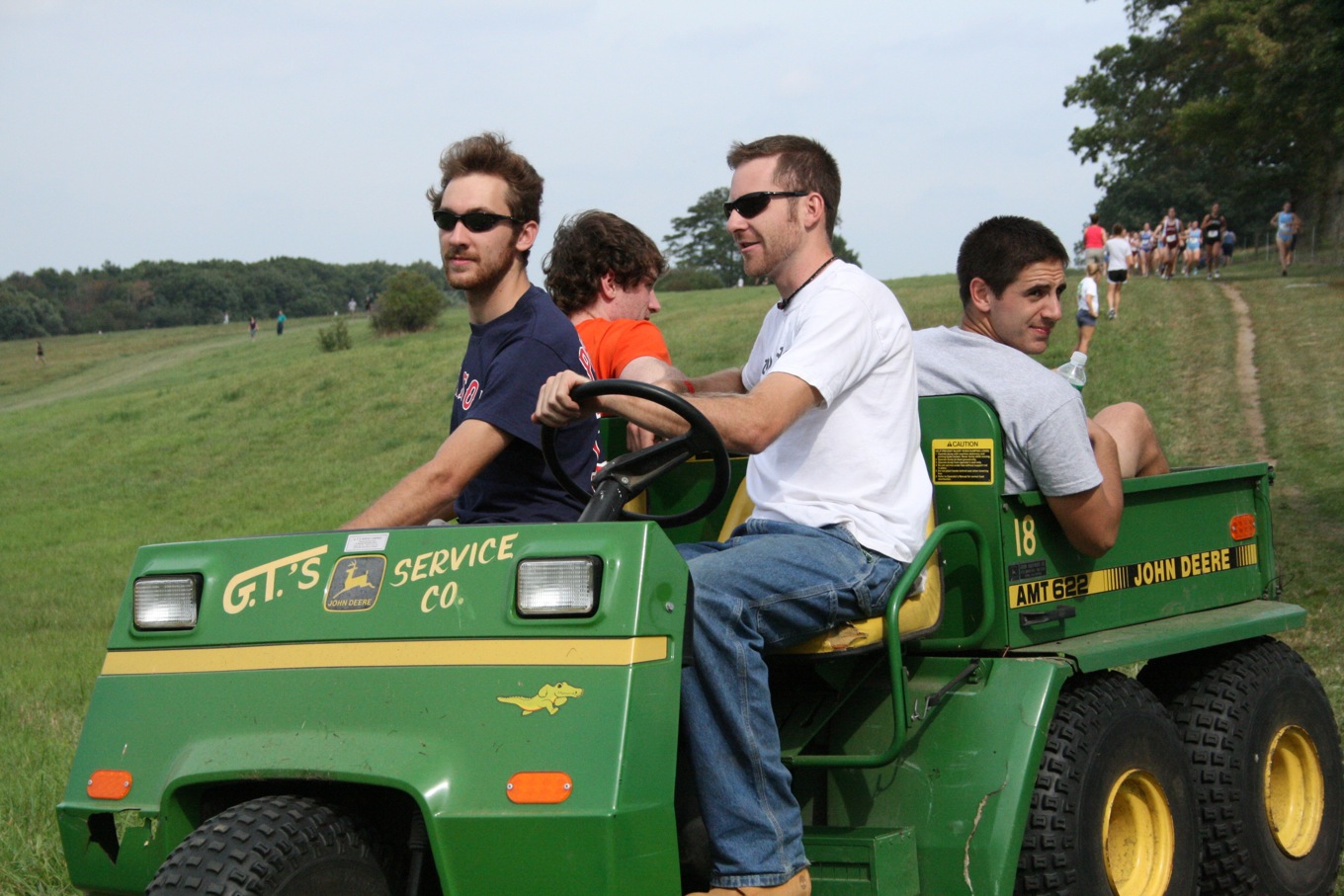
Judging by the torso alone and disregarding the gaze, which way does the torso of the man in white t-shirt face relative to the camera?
to the viewer's left

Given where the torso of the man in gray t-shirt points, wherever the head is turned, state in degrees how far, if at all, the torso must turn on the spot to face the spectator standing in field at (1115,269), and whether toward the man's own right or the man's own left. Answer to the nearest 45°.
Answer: approximately 45° to the man's own left

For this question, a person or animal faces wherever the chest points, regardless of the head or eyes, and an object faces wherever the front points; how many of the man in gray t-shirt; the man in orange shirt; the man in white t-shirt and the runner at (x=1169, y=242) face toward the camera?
1

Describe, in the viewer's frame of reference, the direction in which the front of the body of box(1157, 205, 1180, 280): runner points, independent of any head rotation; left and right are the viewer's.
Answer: facing the viewer

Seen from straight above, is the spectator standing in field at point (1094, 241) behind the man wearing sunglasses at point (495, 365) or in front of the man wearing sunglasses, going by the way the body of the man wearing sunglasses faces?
behind

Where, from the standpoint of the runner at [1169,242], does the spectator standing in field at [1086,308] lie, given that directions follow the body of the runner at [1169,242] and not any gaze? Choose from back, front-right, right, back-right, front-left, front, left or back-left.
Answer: front

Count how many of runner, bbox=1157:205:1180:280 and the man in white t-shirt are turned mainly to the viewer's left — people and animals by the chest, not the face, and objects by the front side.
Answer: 1

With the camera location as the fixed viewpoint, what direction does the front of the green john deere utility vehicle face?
facing the viewer and to the left of the viewer

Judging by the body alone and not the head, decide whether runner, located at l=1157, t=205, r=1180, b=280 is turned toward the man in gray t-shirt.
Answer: yes

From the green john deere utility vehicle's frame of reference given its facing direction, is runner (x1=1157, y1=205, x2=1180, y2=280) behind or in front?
behind

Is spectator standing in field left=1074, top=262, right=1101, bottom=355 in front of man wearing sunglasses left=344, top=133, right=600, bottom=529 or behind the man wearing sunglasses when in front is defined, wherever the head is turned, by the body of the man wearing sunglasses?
behind

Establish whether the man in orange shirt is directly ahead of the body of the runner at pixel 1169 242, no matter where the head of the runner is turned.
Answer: yes

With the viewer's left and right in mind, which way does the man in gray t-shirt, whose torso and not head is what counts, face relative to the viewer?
facing away from the viewer and to the right of the viewer
